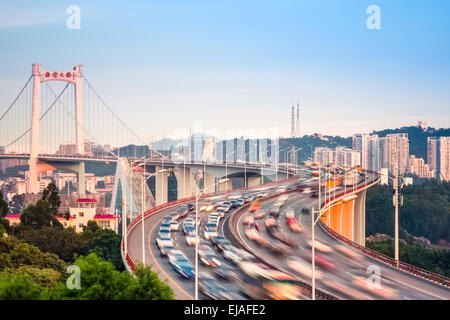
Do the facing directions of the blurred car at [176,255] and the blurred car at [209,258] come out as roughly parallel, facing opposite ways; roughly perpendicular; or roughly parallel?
roughly parallel

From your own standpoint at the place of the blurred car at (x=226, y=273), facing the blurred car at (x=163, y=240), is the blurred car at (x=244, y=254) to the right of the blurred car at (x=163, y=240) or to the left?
right

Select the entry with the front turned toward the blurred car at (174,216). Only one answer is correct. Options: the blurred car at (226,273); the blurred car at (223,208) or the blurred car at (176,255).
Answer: the blurred car at (223,208)

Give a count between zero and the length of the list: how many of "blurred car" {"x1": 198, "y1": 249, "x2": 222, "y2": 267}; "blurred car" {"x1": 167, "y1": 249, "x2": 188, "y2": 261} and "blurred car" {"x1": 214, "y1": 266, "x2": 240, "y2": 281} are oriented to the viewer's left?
0

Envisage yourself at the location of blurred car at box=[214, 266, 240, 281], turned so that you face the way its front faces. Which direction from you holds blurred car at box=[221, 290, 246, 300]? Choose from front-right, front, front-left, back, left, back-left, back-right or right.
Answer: front-right

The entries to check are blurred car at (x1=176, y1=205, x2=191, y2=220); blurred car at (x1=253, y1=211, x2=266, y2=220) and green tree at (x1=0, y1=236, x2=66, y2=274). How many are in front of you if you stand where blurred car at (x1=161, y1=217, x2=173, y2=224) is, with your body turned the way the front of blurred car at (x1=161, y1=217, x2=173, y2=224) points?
1

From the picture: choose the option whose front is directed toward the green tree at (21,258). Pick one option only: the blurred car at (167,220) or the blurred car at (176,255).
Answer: the blurred car at (167,220)

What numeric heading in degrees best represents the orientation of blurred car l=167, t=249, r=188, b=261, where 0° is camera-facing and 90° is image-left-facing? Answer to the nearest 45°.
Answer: approximately 315°

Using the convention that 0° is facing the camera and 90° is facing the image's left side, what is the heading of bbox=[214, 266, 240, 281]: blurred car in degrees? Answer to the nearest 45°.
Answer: approximately 315°

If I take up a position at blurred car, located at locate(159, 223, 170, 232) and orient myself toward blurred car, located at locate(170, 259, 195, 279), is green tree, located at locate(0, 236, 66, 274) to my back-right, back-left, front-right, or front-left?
front-right

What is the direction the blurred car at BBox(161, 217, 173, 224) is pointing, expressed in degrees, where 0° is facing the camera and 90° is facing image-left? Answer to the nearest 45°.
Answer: approximately 45°

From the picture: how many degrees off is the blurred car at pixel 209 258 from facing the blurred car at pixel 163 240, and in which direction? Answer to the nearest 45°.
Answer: approximately 180°

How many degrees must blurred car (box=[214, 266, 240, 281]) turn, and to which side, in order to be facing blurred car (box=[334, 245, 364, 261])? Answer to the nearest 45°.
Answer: approximately 90° to its left

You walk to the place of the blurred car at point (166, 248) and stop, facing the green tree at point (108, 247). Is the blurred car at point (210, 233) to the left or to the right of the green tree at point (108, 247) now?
right

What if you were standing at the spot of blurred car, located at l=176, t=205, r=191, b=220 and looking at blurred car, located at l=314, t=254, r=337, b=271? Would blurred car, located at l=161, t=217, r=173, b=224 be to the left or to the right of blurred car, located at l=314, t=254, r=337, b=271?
right
